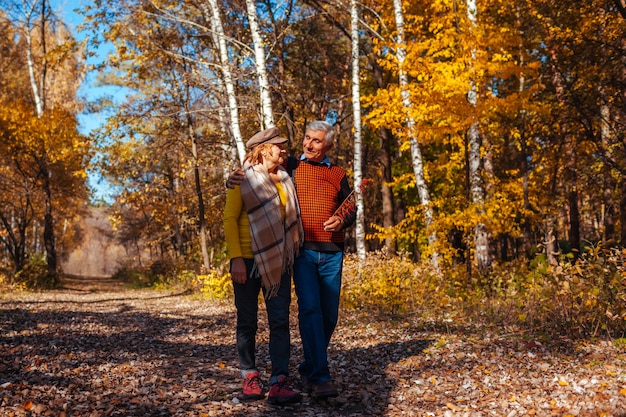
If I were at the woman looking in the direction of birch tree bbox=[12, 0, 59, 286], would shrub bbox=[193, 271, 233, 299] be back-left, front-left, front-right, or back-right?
front-right

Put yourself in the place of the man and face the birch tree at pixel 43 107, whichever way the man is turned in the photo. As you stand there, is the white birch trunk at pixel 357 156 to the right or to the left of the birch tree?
right

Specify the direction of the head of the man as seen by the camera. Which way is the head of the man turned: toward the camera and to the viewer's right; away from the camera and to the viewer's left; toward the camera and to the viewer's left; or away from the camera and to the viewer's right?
toward the camera and to the viewer's left

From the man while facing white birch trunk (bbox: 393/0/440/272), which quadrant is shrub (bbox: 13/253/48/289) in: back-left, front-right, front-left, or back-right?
front-left

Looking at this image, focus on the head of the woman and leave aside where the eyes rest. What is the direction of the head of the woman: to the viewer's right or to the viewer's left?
to the viewer's right

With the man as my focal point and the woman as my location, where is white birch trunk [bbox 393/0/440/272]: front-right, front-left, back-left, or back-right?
front-left

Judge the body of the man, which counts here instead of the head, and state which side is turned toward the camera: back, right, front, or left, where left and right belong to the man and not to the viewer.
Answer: front

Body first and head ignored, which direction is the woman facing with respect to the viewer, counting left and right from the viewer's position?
facing the viewer and to the right of the viewer

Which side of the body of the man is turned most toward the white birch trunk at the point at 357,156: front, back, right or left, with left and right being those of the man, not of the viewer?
back

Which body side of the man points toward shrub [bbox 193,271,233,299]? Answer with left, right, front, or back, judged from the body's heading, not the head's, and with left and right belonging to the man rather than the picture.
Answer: back

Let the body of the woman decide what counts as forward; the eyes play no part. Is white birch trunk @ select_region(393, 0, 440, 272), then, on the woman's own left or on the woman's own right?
on the woman's own left

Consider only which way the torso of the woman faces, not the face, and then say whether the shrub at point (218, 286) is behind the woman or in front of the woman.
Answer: behind

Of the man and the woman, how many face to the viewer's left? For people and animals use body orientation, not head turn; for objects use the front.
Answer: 0
